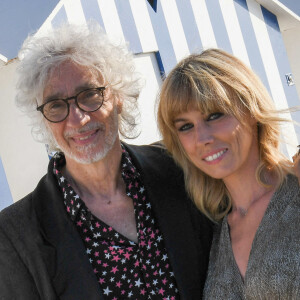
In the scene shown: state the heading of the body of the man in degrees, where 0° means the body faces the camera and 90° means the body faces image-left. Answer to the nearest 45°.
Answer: approximately 0°

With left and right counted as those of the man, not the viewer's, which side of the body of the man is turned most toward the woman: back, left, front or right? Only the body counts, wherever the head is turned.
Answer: left
